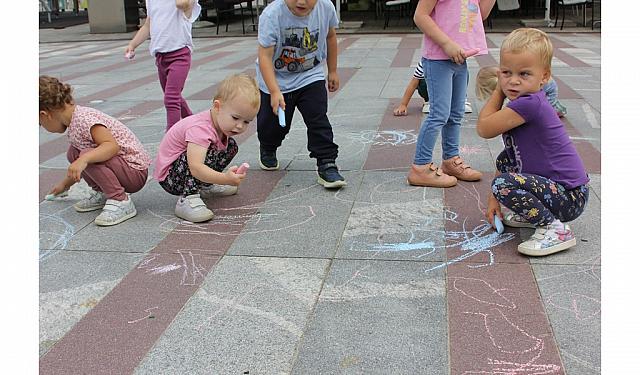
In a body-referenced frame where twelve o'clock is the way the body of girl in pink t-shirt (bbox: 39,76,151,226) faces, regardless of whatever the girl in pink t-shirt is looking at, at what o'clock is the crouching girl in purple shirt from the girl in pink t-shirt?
The crouching girl in purple shirt is roughly at 7 o'clock from the girl in pink t-shirt.

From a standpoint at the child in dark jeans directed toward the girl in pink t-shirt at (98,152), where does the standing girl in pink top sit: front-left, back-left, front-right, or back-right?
back-left

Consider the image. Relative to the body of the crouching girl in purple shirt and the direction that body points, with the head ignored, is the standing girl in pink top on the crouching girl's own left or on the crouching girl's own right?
on the crouching girl's own right

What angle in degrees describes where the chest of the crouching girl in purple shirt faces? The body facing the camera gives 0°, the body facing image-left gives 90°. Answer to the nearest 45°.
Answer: approximately 90°

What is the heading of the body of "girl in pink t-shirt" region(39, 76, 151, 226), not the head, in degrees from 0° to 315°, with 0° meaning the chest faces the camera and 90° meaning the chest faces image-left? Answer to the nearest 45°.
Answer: approximately 90°

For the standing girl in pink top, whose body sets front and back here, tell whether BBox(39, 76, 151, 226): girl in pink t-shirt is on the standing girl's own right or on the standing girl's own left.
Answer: on the standing girl's own right

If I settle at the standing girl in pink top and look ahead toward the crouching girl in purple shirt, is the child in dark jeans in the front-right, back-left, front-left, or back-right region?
back-right

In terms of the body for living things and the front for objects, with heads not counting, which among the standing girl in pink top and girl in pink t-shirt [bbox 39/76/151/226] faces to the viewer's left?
the girl in pink t-shirt
